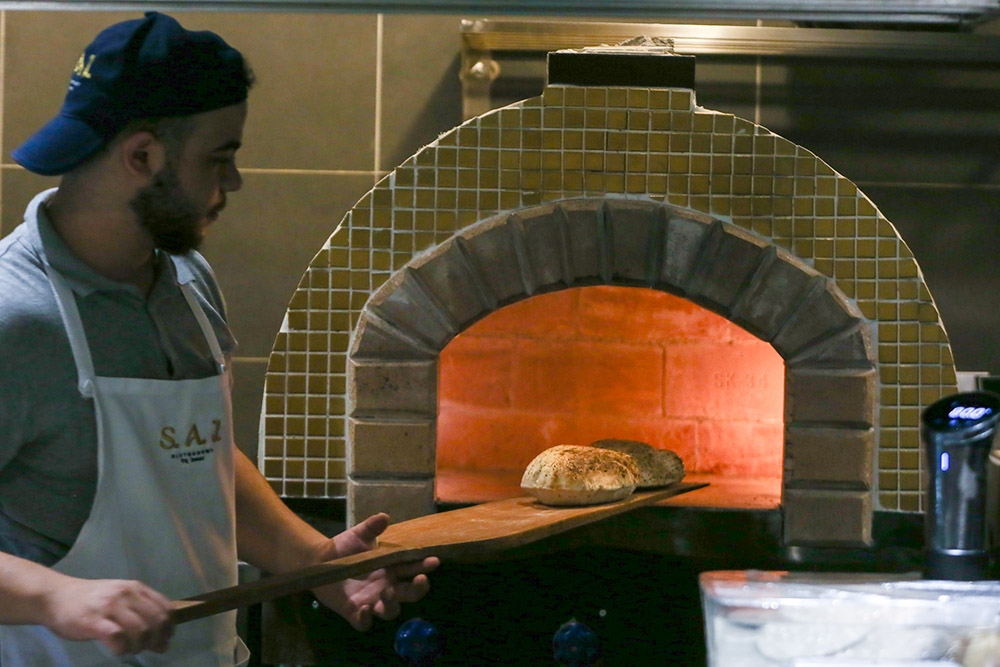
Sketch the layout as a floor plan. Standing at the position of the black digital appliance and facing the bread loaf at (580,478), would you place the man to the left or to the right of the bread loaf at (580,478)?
left

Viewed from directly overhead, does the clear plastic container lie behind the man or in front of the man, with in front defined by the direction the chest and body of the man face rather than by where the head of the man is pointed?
in front

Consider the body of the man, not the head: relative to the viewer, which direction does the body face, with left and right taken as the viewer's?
facing the viewer and to the right of the viewer

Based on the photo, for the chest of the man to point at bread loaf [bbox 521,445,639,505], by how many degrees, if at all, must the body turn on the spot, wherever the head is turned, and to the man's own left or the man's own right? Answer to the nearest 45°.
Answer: approximately 90° to the man's own left

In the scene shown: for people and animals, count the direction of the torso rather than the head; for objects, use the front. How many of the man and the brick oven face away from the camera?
0

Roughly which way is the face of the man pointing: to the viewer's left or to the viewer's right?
to the viewer's right

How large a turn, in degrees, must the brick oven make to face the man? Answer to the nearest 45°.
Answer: approximately 45° to its right

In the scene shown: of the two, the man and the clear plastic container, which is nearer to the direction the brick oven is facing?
the clear plastic container

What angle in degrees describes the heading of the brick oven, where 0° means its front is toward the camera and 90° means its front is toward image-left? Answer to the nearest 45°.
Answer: approximately 0°
